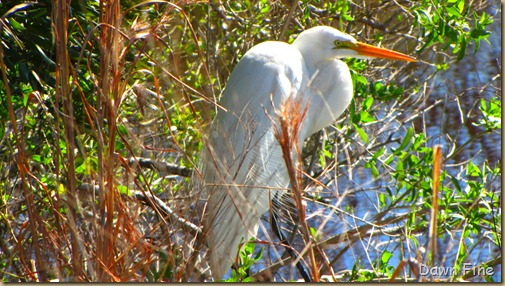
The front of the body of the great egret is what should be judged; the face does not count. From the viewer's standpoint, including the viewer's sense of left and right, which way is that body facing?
facing to the right of the viewer
